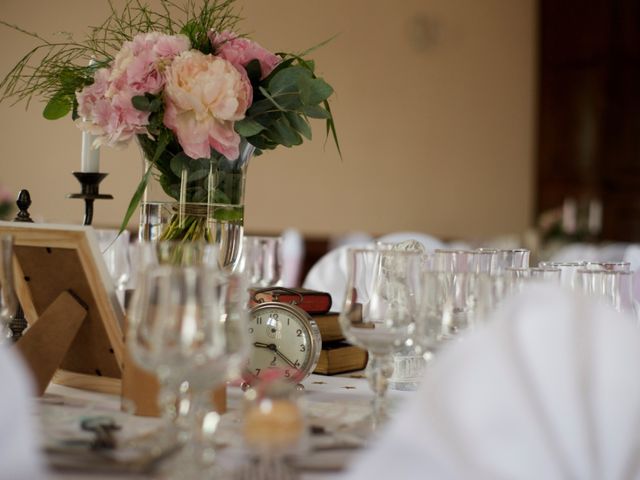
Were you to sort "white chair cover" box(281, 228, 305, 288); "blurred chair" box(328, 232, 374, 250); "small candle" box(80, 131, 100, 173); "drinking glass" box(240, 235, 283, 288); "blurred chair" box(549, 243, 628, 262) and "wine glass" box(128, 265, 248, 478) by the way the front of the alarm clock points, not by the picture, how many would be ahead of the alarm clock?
1

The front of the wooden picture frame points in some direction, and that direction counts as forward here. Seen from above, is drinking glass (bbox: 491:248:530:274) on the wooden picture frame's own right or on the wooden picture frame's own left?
on the wooden picture frame's own right

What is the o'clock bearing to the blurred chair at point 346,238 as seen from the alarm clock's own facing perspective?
The blurred chair is roughly at 6 o'clock from the alarm clock.

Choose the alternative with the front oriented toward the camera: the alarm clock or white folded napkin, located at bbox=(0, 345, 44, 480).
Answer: the alarm clock

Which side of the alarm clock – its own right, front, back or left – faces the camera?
front

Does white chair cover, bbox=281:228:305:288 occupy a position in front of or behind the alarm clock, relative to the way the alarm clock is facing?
behind
